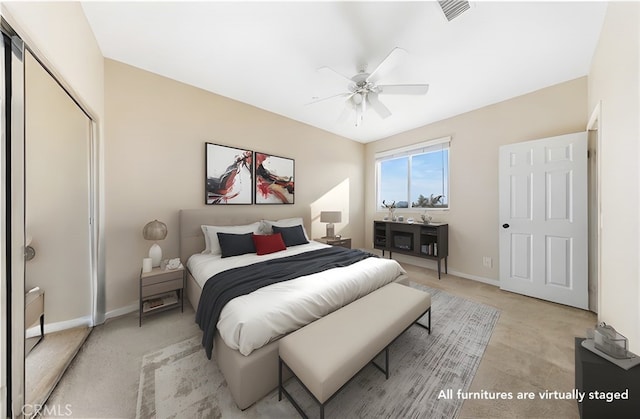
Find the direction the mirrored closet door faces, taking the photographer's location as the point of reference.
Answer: facing to the right of the viewer

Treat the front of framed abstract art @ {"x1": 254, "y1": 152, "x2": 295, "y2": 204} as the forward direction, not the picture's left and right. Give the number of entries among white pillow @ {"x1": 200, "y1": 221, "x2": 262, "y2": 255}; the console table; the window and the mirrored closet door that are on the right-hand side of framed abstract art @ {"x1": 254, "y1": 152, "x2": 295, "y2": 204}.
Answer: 2

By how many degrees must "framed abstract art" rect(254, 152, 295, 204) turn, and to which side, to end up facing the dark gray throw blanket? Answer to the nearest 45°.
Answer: approximately 45° to its right

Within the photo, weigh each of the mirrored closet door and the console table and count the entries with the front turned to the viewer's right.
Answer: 1

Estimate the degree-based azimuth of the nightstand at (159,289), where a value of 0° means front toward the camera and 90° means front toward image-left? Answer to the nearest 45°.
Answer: approximately 315°

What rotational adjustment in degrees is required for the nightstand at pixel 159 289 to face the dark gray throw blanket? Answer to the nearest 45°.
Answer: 0° — it already faces it

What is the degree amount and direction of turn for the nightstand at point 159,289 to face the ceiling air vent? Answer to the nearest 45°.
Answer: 0° — it already faces it
